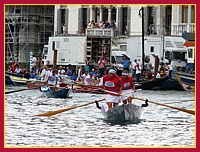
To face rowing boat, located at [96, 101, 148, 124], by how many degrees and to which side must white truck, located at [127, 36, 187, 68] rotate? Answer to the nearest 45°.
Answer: approximately 45° to its right

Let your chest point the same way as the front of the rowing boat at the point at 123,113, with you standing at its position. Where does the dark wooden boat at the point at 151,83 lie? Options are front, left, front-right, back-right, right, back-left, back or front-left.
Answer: back

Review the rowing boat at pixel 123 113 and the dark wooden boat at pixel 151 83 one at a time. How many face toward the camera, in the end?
1

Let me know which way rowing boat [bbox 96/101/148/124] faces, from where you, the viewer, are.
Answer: facing the viewer

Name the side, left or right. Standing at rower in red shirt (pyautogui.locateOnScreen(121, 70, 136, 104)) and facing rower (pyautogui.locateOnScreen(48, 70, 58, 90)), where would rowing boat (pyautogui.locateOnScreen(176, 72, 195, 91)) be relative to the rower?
right

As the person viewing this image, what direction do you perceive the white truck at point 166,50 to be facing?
facing the viewer and to the right of the viewer

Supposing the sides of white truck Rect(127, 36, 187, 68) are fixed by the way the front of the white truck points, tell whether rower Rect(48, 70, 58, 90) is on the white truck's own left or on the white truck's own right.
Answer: on the white truck's own right

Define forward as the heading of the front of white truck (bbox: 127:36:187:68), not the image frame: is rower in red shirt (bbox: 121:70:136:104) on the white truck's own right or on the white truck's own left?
on the white truck's own right

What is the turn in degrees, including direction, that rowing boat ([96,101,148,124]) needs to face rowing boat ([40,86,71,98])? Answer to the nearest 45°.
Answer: approximately 180°
